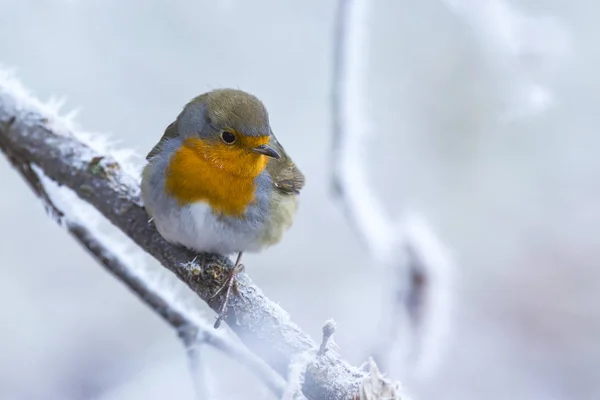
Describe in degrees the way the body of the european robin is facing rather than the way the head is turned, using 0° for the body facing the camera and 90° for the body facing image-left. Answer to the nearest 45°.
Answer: approximately 0°
